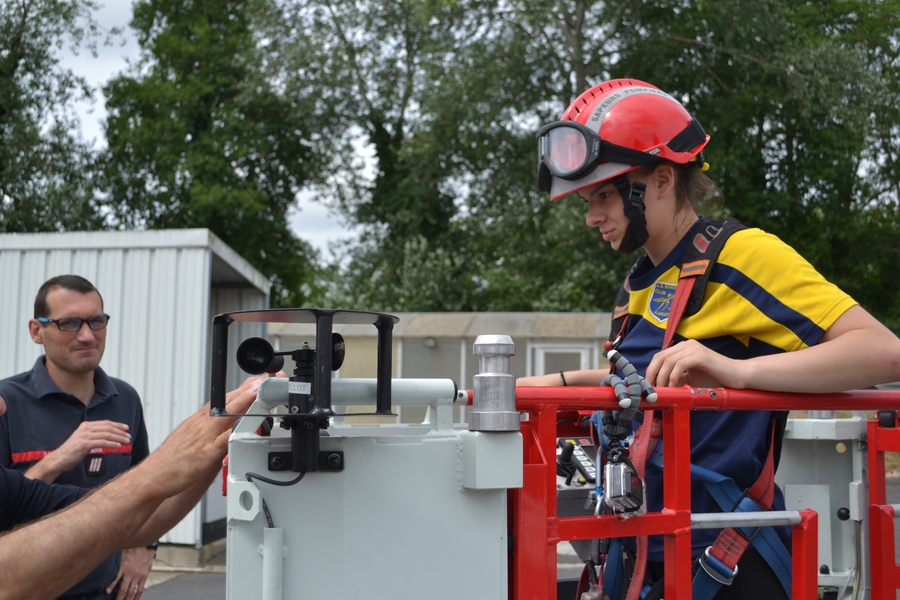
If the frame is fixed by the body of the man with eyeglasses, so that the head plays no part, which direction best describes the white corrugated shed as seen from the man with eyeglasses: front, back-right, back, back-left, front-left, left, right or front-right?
back-left

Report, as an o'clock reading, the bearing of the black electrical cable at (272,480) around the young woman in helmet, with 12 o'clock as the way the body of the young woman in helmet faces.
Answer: The black electrical cable is roughly at 12 o'clock from the young woman in helmet.

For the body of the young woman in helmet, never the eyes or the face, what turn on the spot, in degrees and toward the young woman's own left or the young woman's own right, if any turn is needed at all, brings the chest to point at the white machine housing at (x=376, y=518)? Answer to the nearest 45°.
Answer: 0° — they already face it

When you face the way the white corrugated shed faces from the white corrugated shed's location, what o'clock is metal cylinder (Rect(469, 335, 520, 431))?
The metal cylinder is roughly at 3 o'clock from the white corrugated shed.

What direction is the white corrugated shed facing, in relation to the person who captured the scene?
facing to the right of the viewer

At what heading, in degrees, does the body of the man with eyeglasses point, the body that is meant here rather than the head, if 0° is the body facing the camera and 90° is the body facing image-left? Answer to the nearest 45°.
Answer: approximately 315°

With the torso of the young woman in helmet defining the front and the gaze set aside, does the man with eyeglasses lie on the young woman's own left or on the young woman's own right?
on the young woman's own right

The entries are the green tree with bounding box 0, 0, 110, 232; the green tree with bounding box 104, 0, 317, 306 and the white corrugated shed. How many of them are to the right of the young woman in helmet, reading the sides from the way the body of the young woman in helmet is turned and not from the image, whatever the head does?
3

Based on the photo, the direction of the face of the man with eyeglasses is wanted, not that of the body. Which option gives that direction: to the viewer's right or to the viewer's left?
to the viewer's right
